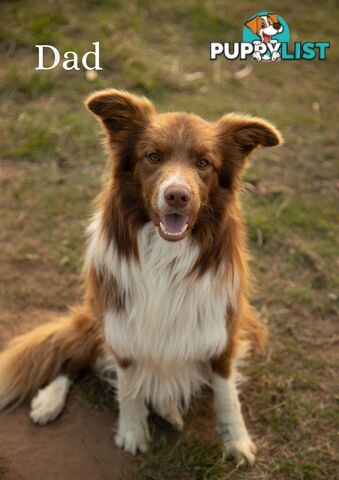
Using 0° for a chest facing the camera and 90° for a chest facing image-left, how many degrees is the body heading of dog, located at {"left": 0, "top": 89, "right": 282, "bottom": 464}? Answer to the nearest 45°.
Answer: approximately 0°
